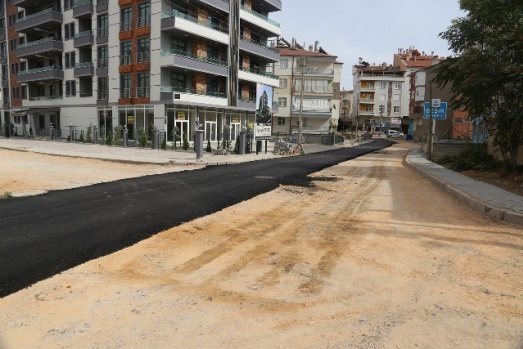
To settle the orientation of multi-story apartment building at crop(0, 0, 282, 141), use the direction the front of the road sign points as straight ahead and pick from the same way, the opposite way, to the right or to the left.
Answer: to the left

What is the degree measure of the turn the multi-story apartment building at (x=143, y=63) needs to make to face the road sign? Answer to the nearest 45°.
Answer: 0° — it already faces it

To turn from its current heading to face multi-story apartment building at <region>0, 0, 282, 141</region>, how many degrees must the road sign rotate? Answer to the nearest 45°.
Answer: approximately 90° to its right

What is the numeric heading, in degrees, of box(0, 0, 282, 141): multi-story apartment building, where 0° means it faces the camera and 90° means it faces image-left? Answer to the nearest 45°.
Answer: approximately 315°

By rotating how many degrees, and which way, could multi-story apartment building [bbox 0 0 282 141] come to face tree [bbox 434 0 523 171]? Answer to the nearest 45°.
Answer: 0° — it already faces it
